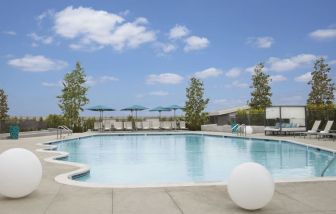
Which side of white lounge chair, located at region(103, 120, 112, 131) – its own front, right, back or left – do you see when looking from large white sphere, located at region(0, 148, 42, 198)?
front

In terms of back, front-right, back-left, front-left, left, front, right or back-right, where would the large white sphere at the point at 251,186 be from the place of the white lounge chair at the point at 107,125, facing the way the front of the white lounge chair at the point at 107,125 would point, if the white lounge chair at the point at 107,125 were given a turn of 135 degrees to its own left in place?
back-right

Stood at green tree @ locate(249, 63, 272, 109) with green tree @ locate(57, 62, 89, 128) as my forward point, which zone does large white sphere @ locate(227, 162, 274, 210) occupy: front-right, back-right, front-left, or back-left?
front-left

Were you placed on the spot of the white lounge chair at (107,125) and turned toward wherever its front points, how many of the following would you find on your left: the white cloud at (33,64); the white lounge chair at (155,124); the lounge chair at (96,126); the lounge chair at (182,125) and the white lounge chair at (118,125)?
3

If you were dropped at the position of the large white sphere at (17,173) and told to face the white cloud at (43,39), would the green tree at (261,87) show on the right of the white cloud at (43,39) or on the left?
right

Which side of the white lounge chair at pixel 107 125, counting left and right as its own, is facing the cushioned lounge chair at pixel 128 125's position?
left

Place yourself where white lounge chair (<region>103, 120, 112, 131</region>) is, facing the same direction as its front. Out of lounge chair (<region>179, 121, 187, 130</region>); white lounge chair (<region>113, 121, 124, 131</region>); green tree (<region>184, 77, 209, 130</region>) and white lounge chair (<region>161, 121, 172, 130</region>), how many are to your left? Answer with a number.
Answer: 4

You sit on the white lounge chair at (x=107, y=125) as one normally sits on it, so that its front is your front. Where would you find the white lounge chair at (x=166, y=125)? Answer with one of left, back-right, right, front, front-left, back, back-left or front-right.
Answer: left

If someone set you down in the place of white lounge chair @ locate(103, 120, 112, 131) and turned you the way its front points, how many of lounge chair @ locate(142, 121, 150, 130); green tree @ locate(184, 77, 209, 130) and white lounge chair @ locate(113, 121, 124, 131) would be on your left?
3

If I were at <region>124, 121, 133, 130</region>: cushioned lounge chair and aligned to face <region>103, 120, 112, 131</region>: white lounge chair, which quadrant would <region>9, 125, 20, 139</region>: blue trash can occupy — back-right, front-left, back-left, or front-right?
front-left

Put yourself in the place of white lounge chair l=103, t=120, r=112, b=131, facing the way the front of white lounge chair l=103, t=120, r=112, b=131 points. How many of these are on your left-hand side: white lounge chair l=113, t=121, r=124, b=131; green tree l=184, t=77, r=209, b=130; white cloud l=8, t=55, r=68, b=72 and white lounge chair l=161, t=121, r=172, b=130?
3

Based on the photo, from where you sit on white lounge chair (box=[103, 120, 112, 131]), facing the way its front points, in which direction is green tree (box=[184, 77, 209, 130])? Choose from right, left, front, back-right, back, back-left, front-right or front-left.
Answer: left

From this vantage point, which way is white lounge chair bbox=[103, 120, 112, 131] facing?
toward the camera
